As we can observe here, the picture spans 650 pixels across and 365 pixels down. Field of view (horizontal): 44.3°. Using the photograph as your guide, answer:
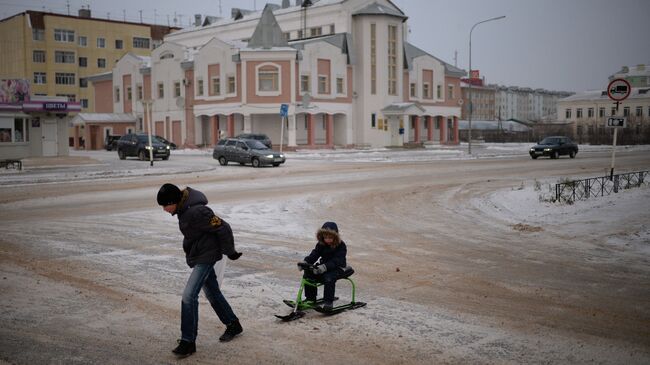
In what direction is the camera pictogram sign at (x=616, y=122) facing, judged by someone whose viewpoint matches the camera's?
facing the viewer

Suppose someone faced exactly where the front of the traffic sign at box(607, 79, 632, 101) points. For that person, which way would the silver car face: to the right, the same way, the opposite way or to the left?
to the left

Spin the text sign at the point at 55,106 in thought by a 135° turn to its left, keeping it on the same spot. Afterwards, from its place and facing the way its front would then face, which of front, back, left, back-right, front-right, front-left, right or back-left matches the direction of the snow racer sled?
back-right

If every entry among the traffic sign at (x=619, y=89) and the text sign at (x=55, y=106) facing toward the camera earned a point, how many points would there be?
2

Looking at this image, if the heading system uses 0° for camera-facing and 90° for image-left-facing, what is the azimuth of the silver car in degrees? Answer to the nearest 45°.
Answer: approximately 315°

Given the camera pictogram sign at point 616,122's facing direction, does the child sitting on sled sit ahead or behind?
ahead

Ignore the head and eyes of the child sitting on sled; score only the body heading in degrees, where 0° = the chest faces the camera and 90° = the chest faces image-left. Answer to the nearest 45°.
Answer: approximately 45°

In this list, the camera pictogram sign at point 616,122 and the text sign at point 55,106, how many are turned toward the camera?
2

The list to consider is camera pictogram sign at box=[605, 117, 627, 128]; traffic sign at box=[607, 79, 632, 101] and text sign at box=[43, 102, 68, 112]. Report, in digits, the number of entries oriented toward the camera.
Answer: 3

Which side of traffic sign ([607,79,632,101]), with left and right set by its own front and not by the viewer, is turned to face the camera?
front

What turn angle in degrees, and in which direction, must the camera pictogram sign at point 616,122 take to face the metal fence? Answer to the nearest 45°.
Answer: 0° — it already faces it

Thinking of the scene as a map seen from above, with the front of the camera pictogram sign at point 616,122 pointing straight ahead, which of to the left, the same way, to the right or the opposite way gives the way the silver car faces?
to the left

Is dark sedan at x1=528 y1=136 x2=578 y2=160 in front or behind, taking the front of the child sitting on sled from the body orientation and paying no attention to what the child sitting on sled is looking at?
behind

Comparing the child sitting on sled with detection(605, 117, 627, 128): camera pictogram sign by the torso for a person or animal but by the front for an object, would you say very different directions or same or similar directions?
same or similar directions

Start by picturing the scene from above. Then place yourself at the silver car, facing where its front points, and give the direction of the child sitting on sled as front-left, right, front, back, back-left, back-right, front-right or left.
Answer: front-right

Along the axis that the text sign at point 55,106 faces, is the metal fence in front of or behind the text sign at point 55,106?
in front
